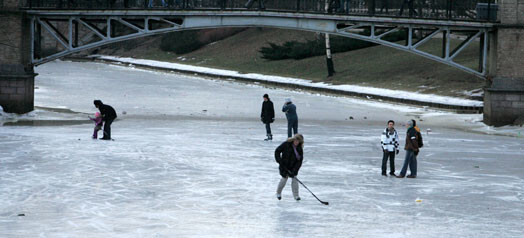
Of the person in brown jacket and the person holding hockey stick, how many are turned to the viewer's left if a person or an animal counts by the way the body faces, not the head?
1

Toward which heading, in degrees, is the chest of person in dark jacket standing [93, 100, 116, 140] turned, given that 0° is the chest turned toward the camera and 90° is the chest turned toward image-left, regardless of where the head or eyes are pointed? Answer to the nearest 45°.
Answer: approximately 90°

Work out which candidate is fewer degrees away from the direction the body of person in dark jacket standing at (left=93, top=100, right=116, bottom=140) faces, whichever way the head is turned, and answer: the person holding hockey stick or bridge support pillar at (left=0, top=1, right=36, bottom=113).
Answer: the bridge support pillar

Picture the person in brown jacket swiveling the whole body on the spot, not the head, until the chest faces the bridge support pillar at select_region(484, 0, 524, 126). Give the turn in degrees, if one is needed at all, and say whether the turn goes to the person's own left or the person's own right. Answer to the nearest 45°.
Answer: approximately 90° to the person's own right

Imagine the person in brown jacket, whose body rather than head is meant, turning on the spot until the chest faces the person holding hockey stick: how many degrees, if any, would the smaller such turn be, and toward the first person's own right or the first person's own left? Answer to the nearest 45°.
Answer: approximately 45° to the first person's own left

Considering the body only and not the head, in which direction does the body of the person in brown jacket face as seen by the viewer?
to the viewer's left

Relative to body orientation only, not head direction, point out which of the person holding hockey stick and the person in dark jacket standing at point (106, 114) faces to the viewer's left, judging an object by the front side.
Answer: the person in dark jacket standing

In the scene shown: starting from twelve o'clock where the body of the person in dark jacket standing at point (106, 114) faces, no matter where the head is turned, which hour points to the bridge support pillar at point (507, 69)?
The bridge support pillar is roughly at 5 o'clock from the person in dark jacket standing.

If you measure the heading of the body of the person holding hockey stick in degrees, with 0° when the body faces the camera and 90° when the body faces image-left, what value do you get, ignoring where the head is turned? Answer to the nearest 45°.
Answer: approximately 315°

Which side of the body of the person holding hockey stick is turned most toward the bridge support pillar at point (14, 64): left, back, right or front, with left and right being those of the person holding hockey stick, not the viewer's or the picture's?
back
